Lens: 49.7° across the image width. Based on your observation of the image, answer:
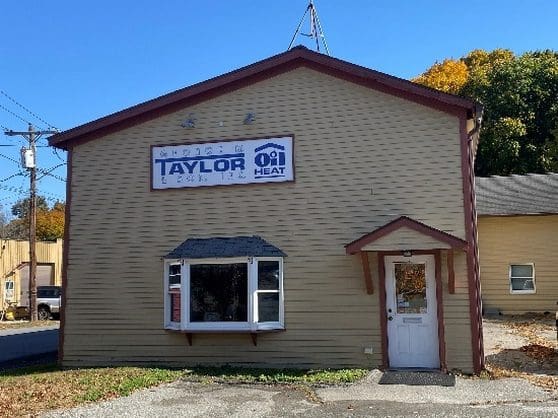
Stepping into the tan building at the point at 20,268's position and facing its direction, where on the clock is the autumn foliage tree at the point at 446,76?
The autumn foliage tree is roughly at 9 o'clock from the tan building.

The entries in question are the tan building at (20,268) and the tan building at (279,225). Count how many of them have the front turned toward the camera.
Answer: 2

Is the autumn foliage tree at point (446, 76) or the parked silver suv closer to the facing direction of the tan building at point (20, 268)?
the parked silver suv

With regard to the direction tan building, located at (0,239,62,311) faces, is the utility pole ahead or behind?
ahead

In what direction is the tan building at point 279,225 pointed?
toward the camera

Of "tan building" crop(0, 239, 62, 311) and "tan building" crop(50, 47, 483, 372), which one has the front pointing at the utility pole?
"tan building" crop(0, 239, 62, 311)

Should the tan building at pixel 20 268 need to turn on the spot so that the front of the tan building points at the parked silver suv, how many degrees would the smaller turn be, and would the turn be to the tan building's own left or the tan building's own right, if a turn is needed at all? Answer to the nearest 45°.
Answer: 0° — it already faces it

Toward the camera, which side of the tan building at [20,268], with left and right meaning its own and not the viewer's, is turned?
front

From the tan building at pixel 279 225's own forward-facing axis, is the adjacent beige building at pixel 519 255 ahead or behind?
behind

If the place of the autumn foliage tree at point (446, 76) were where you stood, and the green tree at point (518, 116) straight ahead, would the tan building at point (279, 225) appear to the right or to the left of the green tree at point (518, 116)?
right
